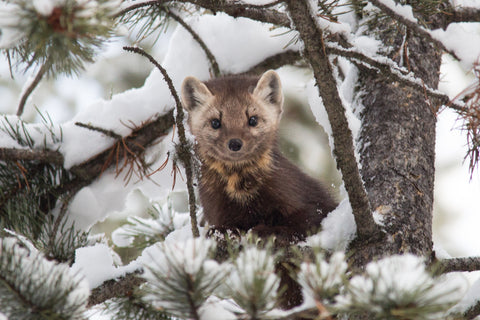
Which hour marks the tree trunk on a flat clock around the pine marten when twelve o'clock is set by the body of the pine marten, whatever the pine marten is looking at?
The tree trunk is roughly at 8 o'clock from the pine marten.

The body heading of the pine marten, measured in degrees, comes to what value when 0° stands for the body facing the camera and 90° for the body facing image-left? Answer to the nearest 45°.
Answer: approximately 45°
